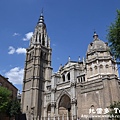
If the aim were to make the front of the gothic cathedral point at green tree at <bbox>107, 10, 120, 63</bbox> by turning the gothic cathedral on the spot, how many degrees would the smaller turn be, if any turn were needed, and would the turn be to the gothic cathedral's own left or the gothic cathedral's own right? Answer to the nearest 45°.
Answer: approximately 45° to the gothic cathedral's own left

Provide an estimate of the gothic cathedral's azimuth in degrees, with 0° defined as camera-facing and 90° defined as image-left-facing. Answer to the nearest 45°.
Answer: approximately 45°
